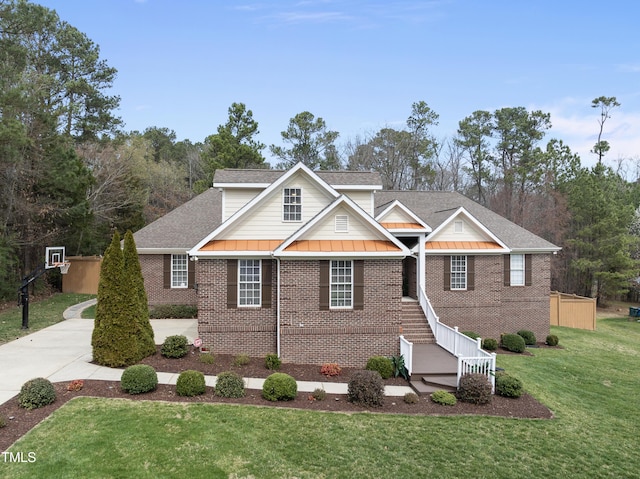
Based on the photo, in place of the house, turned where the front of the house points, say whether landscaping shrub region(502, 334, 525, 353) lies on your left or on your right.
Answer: on your left

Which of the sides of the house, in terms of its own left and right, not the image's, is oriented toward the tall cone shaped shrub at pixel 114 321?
right

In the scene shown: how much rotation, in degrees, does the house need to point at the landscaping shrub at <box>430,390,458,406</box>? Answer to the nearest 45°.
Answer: approximately 45° to its left

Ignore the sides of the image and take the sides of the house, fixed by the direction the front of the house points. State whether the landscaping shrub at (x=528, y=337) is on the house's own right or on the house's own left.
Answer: on the house's own left

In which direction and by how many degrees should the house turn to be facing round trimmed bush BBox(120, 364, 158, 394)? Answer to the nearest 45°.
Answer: approximately 45° to its right

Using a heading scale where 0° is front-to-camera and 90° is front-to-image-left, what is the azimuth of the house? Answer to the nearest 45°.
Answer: approximately 0°

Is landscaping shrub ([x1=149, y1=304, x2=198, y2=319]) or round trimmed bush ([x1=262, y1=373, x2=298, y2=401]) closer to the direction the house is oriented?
the round trimmed bush

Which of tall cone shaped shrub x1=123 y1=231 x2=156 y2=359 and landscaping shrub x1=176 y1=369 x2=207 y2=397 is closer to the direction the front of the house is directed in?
the landscaping shrub

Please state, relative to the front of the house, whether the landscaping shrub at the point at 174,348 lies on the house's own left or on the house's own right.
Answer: on the house's own right

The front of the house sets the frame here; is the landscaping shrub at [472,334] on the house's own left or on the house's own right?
on the house's own left

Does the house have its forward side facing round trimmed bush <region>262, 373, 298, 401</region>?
yes
